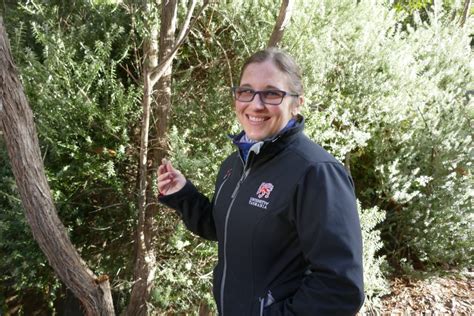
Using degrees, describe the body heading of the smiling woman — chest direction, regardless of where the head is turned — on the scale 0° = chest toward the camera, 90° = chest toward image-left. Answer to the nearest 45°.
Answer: approximately 45°

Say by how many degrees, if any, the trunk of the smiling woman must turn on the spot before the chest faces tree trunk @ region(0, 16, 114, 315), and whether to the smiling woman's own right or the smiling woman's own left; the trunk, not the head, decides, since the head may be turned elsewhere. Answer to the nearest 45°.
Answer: approximately 45° to the smiling woman's own right

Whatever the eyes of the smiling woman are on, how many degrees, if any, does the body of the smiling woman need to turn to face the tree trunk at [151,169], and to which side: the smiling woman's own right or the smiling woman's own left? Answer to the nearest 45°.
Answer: approximately 90° to the smiling woman's own right

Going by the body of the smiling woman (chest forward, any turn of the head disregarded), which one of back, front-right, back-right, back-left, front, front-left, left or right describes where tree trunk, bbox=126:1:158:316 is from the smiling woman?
right
